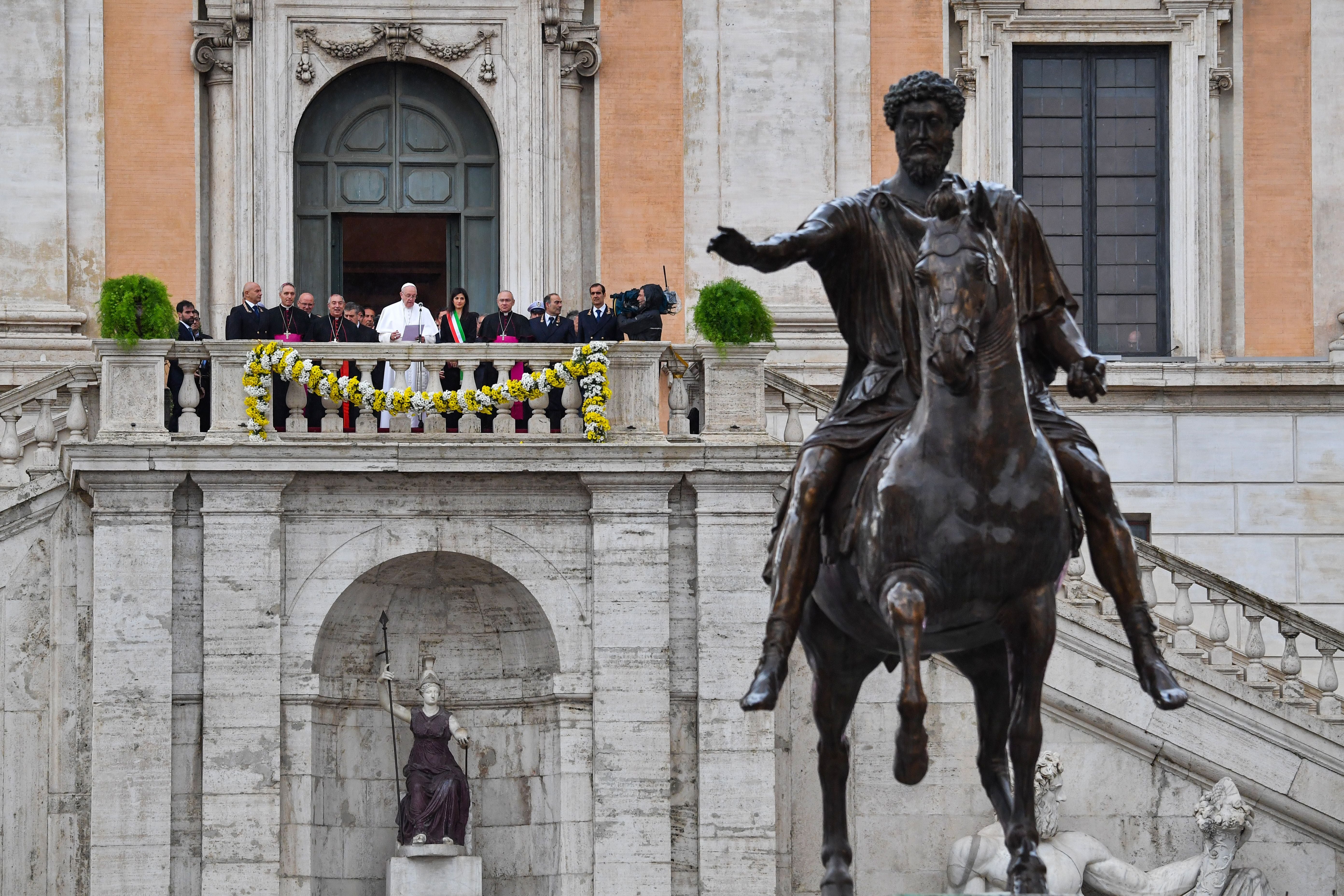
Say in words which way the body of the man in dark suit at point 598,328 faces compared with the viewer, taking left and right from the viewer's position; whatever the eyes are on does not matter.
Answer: facing the viewer

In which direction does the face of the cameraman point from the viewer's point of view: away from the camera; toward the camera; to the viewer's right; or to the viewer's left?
to the viewer's left

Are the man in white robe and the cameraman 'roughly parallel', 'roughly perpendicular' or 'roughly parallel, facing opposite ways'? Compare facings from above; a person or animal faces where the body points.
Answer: roughly perpendicular

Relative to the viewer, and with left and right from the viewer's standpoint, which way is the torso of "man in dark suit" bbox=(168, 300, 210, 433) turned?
facing the viewer and to the right of the viewer

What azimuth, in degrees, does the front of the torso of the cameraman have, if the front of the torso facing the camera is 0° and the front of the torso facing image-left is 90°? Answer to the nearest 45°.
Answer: approximately 90°

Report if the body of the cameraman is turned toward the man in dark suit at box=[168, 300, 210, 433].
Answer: yes

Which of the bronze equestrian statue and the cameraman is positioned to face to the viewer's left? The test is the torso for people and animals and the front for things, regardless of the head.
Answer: the cameraman

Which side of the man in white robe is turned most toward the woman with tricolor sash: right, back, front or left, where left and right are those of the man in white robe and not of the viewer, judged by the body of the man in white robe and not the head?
left

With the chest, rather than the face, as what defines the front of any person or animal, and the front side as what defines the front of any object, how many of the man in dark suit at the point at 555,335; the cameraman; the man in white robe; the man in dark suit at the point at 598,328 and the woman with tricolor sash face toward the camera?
4

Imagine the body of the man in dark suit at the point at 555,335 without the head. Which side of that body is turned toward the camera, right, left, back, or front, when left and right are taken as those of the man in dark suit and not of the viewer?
front

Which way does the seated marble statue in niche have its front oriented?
toward the camera

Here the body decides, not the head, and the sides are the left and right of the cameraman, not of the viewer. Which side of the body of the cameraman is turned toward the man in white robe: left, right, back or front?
front
